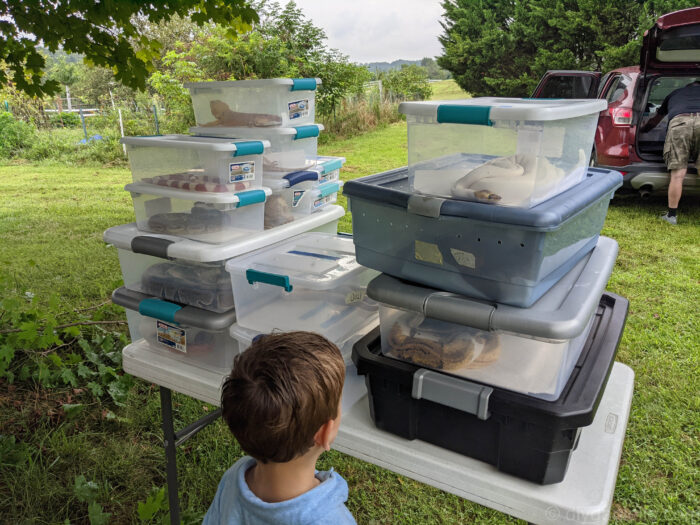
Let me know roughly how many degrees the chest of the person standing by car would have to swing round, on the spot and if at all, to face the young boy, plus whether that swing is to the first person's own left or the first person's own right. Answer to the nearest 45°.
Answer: approximately 180°

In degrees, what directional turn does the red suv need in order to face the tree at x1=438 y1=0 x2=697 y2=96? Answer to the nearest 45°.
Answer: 0° — it already faces it

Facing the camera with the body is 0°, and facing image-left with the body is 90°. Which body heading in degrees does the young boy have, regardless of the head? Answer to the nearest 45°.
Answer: approximately 225°

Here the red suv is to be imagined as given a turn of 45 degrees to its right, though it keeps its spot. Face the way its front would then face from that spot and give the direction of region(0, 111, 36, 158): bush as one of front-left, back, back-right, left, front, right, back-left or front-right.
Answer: back-left

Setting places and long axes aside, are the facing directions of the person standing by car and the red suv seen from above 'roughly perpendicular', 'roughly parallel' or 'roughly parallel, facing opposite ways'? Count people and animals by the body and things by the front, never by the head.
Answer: roughly parallel

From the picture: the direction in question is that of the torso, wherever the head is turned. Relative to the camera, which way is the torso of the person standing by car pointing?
away from the camera

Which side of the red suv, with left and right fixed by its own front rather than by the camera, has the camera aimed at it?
back

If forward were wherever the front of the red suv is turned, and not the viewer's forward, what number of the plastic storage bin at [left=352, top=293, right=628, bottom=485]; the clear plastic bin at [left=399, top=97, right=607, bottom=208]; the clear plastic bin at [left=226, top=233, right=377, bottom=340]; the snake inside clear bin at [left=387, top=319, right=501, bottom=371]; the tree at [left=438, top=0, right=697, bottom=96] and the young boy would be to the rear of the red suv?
5

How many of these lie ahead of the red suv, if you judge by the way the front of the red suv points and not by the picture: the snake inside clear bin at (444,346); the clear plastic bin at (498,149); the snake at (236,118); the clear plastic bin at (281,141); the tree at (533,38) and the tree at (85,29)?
1

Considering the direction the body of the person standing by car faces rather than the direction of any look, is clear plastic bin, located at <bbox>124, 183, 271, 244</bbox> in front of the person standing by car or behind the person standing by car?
behind

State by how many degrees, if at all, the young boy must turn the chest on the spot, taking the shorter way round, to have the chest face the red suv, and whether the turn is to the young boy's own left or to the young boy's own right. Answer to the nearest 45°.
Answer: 0° — they already face it

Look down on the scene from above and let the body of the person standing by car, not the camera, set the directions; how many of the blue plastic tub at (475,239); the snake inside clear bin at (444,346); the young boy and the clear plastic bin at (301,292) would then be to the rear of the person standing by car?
4

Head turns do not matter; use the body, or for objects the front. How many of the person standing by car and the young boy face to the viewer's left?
0

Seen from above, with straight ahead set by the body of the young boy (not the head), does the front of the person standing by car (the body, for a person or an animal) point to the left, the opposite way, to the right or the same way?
the same way
